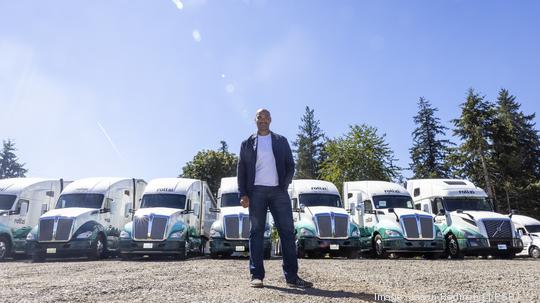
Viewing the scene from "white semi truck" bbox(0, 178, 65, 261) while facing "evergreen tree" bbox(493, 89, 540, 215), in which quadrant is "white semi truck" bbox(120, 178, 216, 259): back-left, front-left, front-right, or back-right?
front-right

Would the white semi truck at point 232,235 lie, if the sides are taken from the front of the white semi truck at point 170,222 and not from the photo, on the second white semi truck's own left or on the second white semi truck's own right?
on the second white semi truck's own left

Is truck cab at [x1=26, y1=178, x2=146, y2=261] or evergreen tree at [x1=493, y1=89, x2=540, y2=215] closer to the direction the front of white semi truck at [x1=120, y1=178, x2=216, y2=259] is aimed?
the truck cab

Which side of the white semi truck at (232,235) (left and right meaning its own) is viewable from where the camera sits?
front

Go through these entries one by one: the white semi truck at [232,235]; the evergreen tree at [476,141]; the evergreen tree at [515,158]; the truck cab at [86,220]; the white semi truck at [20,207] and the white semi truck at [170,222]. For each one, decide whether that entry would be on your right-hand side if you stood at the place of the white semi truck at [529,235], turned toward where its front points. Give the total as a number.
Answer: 4

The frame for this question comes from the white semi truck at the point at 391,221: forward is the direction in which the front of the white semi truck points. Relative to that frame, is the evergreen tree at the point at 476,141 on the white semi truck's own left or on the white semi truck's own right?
on the white semi truck's own left

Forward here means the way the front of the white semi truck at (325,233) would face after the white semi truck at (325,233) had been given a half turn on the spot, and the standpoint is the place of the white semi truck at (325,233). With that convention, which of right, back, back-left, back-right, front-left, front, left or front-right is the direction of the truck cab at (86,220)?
front-left

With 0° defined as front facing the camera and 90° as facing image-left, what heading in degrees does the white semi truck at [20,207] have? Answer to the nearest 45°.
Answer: approximately 45°

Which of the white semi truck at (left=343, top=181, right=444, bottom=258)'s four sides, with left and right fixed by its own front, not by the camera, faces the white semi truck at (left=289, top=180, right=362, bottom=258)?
right

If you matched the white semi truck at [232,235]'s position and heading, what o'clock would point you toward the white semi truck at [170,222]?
the white semi truck at [170,222] is roughly at 4 o'clock from the white semi truck at [232,235].

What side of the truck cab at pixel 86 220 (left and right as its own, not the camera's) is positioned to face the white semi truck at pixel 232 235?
left

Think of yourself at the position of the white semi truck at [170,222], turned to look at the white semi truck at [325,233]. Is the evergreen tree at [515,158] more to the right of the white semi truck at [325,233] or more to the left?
left

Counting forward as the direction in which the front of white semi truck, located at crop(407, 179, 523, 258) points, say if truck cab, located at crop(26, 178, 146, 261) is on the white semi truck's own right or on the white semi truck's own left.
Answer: on the white semi truck's own right

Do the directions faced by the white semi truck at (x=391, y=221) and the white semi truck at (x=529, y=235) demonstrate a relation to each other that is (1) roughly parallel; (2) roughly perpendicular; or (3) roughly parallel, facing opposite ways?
roughly parallel

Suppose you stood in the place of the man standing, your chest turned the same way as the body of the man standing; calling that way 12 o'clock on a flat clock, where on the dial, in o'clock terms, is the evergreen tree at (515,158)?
The evergreen tree is roughly at 7 o'clock from the man standing.

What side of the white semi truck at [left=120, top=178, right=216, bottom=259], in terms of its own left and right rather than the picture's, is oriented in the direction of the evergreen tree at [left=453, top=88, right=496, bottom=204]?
back

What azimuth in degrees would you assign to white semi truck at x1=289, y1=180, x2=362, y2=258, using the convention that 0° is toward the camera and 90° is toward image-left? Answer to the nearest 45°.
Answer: approximately 315°

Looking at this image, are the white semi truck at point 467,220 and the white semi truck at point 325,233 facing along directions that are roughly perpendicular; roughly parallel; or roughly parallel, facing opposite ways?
roughly parallel
